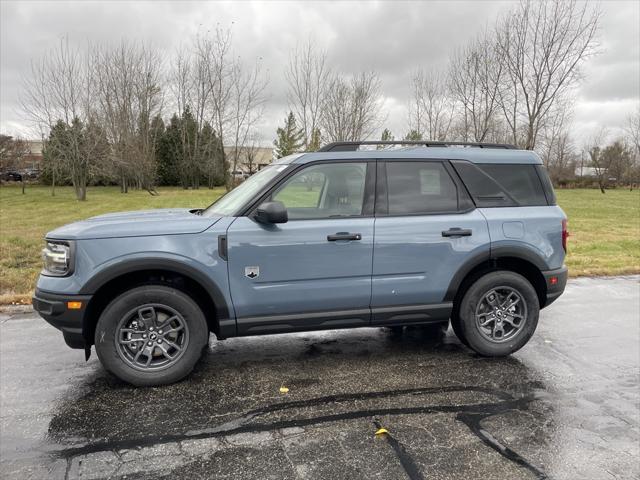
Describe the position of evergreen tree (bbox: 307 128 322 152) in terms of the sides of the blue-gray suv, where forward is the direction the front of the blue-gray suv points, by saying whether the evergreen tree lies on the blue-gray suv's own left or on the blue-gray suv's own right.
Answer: on the blue-gray suv's own right

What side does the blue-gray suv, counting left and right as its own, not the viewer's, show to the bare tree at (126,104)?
right

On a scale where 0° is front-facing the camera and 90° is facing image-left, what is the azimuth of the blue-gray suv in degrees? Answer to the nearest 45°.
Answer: approximately 90°

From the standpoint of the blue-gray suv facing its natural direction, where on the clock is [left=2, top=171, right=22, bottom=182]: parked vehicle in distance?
The parked vehicle in distance is roughly at 2 o'clock from the blue-gray suv.
